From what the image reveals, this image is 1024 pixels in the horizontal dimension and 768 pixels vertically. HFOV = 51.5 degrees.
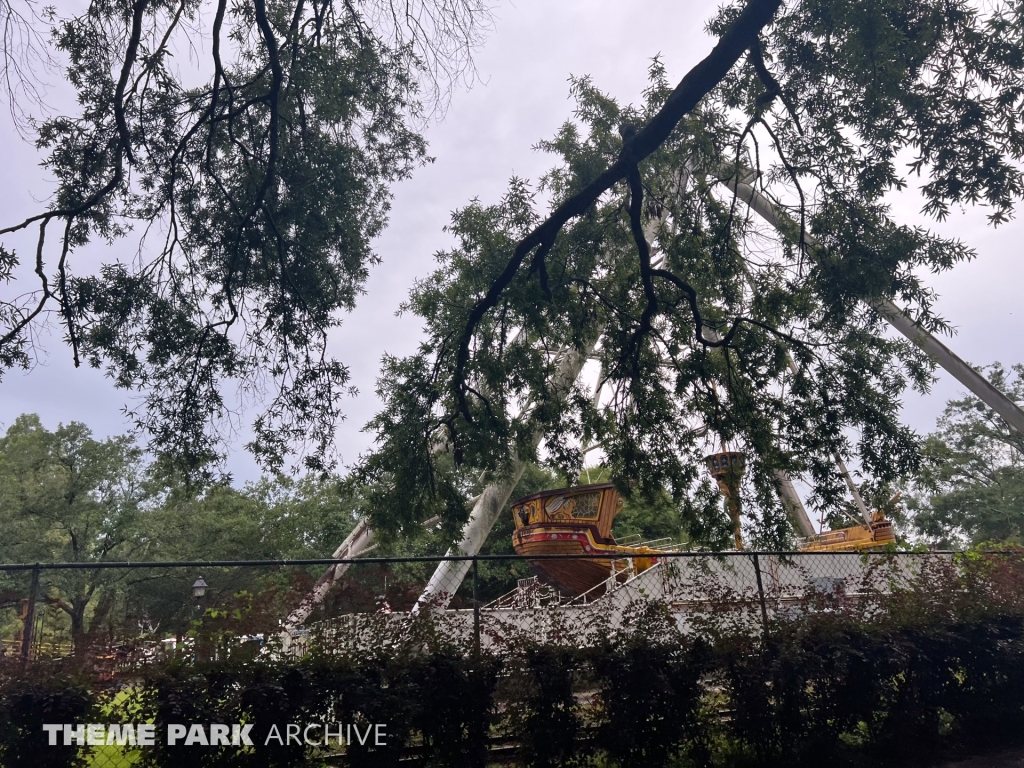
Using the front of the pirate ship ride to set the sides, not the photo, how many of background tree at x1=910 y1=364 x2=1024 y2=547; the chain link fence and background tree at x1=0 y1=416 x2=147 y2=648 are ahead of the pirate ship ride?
1

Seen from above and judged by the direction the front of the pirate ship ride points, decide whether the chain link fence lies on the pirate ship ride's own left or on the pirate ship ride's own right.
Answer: on the pirate ship ride's own right

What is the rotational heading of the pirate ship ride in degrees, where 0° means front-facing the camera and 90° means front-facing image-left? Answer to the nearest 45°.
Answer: approximately 225°

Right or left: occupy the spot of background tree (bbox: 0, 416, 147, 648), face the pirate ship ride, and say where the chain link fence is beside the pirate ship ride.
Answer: right

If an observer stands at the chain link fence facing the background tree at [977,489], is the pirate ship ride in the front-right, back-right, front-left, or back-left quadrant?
front-left

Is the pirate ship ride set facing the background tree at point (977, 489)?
yes

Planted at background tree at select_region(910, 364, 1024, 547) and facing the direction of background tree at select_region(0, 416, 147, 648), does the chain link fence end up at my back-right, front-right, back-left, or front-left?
front-left

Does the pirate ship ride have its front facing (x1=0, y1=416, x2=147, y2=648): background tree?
no

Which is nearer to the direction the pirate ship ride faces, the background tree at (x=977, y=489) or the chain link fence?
the background tree
